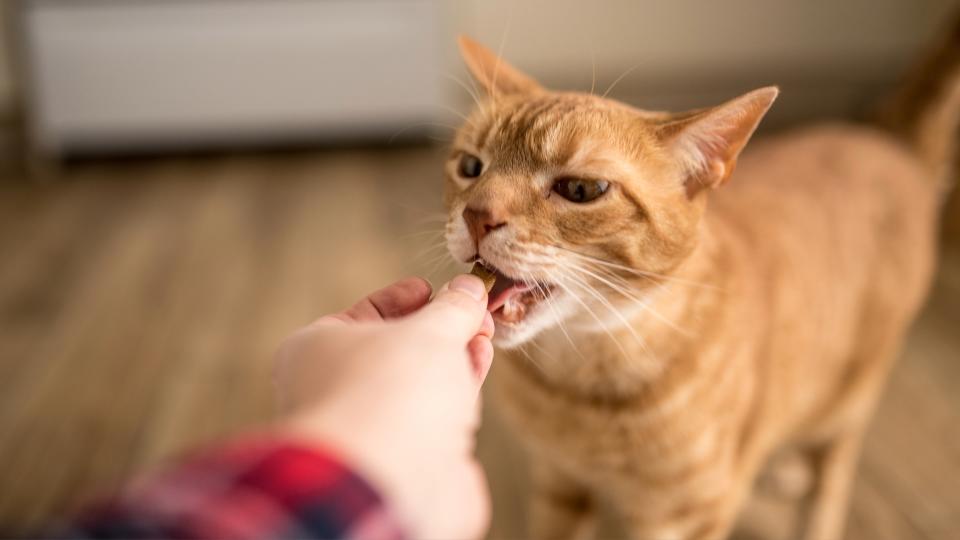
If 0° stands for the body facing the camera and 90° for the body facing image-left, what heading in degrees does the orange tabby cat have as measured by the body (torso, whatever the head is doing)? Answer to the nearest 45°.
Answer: approximately 45°
